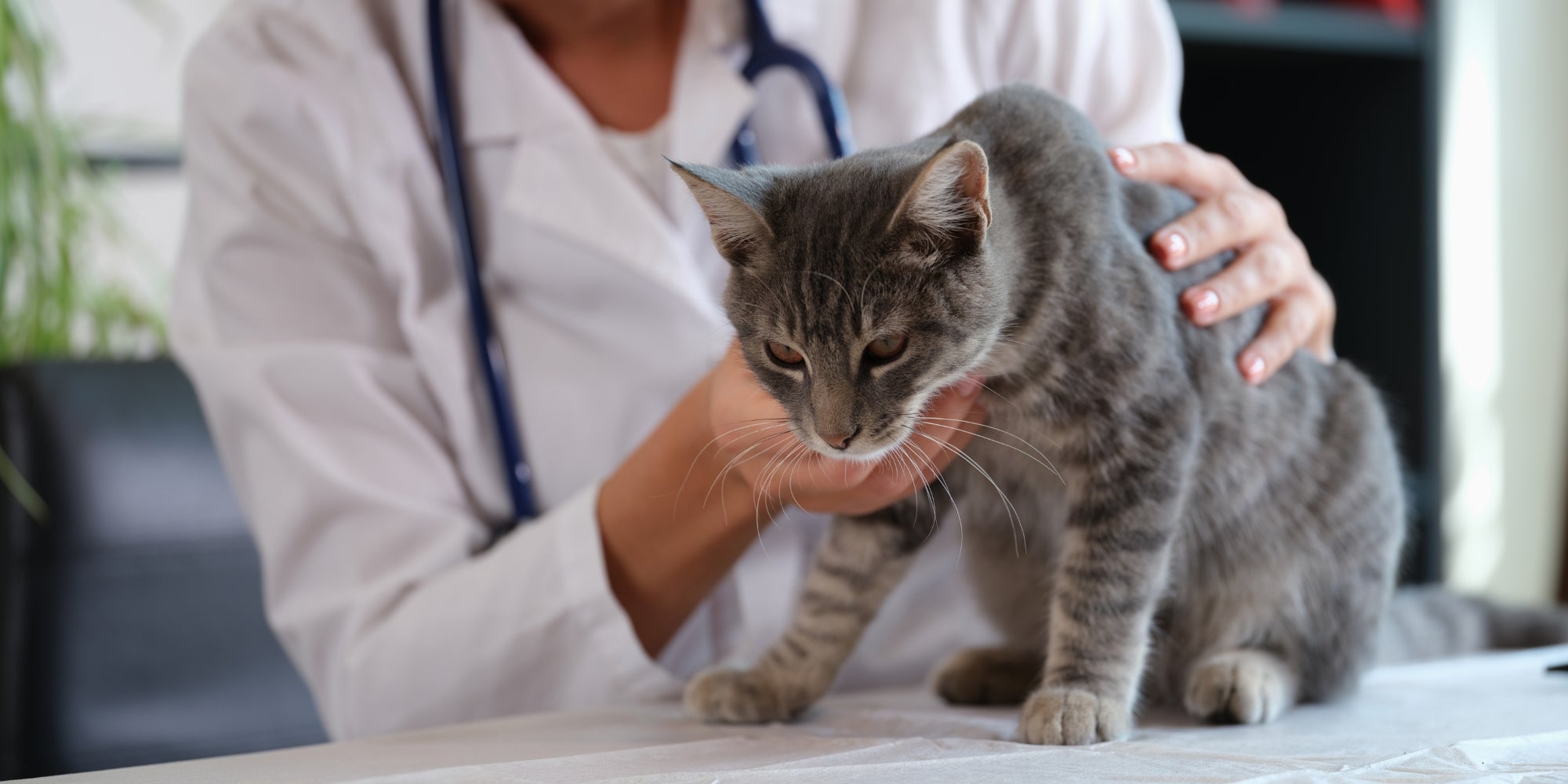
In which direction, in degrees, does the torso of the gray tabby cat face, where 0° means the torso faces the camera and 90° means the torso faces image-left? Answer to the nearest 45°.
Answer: approximately 45°

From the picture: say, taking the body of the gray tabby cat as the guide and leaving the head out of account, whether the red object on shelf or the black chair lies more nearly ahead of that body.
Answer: the black chair
